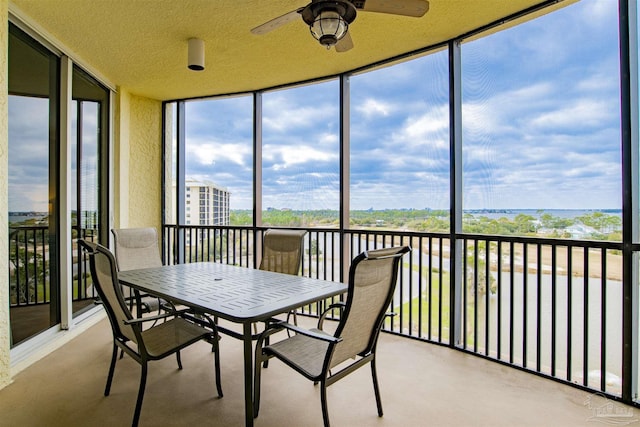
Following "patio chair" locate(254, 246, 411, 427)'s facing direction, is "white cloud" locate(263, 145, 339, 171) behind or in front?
in front

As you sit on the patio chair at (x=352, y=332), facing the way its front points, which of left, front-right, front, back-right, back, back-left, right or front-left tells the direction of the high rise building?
front

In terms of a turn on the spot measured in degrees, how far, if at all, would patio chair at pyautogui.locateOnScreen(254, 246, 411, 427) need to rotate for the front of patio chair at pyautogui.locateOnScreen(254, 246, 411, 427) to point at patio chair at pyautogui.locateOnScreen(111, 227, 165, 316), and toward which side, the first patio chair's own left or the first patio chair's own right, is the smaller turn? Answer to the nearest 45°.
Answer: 0° — it already faces it

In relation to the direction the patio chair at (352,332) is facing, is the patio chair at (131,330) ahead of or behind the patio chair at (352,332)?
ahead

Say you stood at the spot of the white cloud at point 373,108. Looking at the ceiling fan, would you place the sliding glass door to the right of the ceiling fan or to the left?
right

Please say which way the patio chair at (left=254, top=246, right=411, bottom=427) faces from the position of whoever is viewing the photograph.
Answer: facing away from the viewer and to the left of the viewer

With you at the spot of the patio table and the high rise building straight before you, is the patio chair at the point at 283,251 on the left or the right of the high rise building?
right

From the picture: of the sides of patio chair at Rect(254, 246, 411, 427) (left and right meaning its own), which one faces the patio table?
front

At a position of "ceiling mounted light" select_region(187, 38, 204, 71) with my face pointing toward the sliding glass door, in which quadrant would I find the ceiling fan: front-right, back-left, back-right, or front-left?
back-left
